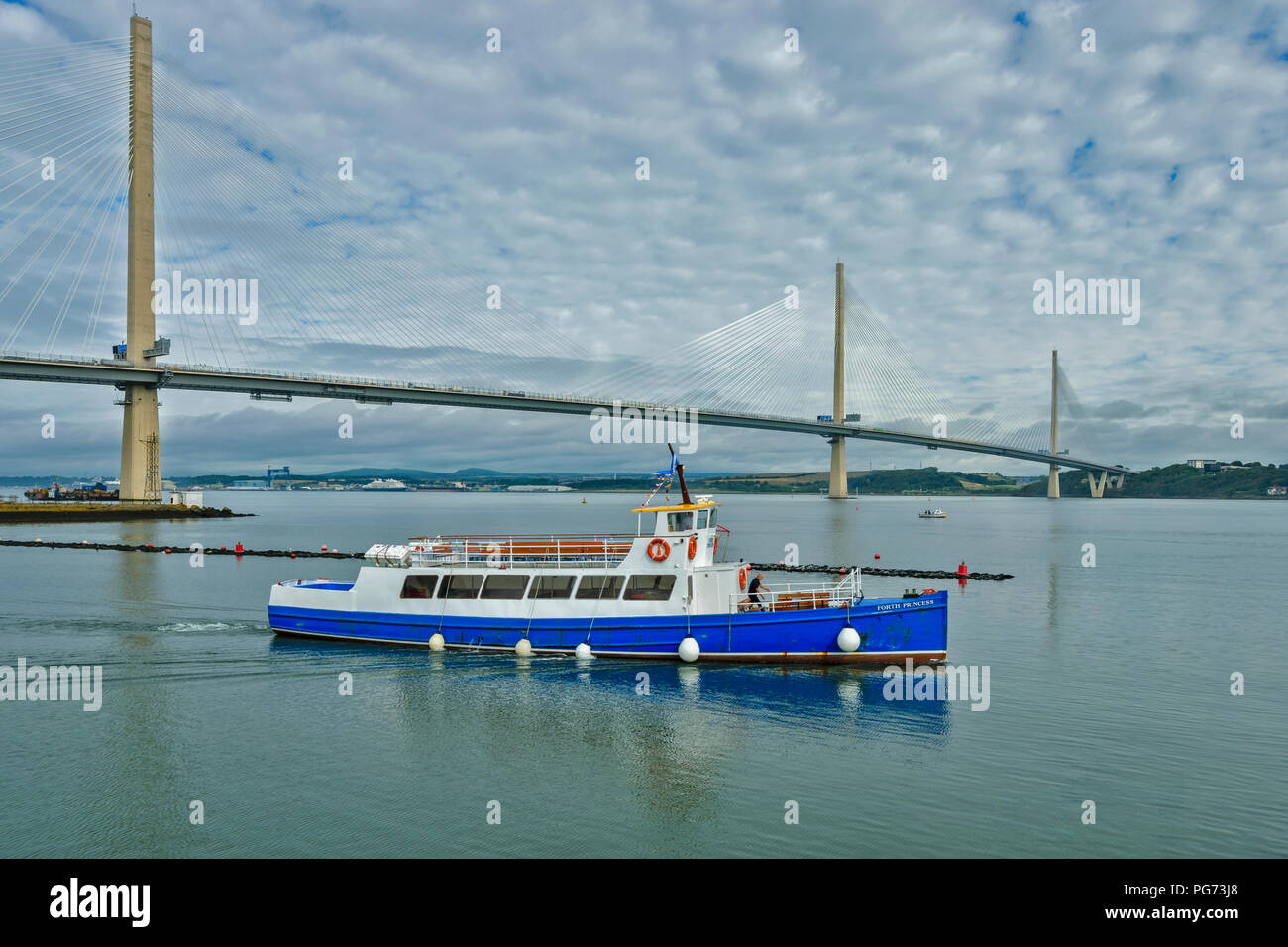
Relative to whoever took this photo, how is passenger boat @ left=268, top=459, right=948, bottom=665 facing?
facing to the right of the viewer
